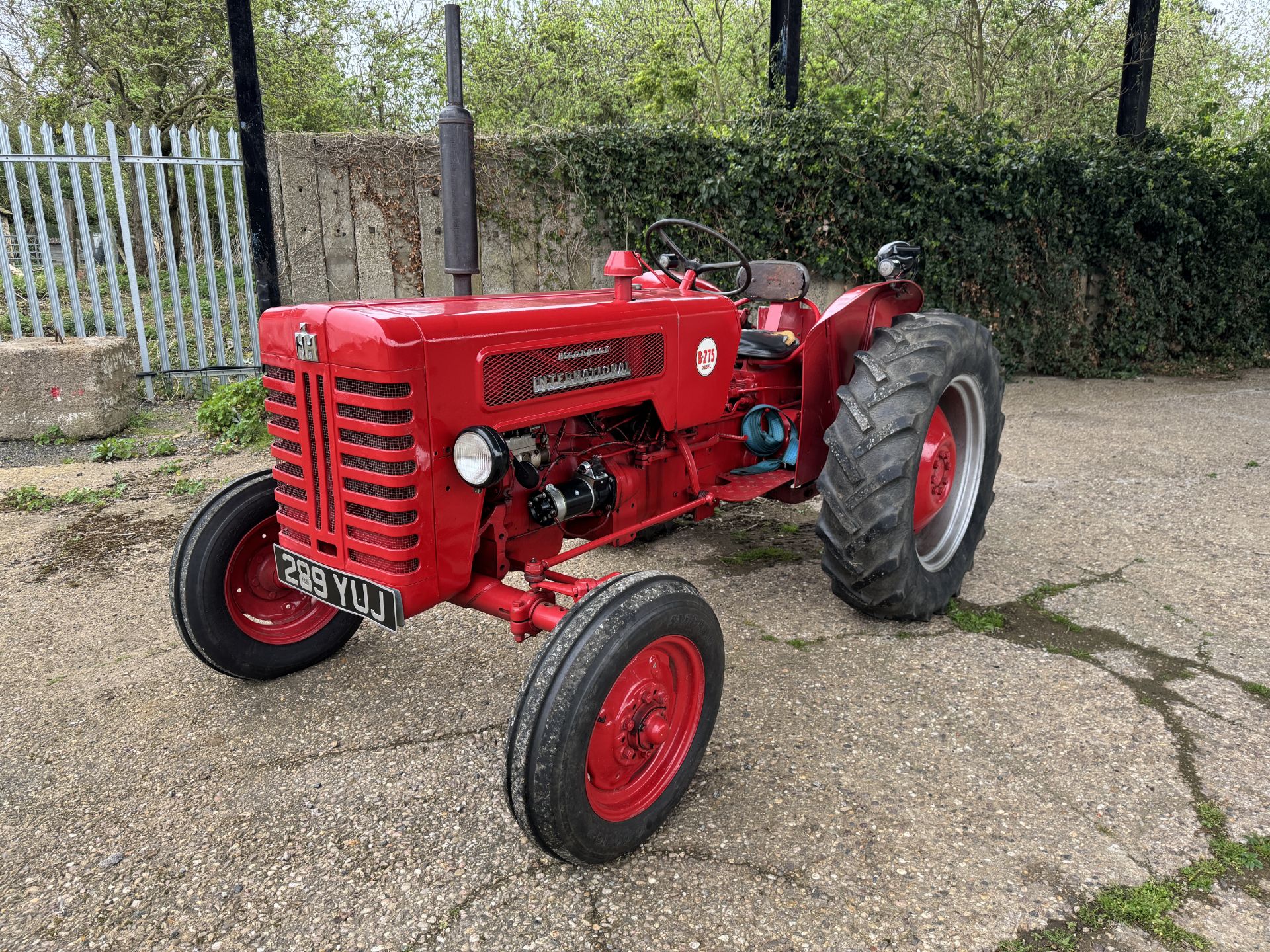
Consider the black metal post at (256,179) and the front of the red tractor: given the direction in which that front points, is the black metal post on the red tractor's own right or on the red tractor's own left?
on the red tractor's own right

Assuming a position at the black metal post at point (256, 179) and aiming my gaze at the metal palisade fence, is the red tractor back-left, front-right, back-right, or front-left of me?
back-left

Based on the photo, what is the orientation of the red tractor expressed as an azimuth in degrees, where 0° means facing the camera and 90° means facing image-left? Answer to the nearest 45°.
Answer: approximately 45°

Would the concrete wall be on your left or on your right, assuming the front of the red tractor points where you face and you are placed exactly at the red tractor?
on your right

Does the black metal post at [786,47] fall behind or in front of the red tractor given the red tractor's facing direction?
behind

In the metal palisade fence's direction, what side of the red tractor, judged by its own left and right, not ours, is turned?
right

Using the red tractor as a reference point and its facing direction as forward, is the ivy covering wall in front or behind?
behind

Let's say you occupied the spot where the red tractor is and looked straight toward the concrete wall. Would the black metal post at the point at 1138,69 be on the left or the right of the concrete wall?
right
